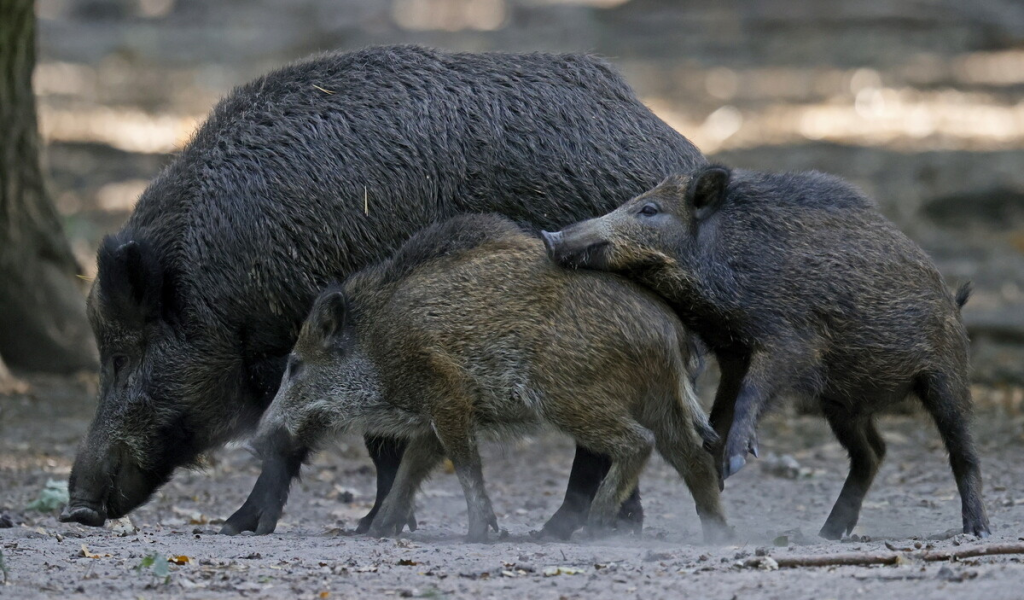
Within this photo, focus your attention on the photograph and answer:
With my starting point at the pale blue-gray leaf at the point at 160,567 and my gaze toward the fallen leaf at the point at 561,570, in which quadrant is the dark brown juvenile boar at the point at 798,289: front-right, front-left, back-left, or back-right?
front-left

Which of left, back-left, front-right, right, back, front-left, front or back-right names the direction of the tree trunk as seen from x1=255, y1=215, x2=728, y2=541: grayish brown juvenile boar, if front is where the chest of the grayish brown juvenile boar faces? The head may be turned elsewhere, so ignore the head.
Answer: front-right

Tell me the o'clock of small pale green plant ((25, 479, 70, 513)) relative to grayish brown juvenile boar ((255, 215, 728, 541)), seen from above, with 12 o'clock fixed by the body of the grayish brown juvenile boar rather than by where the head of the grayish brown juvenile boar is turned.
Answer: The small pale green plant is roughly at 1 o'clock from the grayish brown juvenile boar.

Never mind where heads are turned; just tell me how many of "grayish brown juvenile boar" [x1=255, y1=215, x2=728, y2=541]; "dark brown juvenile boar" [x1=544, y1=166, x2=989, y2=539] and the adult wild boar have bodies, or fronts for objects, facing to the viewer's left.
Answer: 3

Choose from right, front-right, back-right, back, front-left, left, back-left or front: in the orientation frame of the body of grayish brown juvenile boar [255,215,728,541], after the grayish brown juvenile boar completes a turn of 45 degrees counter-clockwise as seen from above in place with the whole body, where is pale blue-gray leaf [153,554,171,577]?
front

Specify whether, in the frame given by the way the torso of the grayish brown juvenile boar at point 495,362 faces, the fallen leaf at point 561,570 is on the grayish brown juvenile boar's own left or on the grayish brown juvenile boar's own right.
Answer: on the grayish brown juvenile boar's own left

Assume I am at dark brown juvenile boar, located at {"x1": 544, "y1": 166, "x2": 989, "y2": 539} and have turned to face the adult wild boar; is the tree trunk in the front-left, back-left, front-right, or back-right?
front-right

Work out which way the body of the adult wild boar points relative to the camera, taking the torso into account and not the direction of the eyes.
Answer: to the viewer's left

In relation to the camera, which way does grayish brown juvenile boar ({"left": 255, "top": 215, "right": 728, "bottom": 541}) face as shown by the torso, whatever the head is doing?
to the viewer's left

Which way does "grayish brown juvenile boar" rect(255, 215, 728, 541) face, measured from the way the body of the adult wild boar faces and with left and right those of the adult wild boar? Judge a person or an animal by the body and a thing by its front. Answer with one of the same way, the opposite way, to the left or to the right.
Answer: the same way

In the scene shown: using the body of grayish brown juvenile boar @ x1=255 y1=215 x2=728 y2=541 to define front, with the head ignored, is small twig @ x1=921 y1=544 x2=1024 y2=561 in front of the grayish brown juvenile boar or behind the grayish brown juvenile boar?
behind

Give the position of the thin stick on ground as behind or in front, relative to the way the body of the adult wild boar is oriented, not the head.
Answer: behind

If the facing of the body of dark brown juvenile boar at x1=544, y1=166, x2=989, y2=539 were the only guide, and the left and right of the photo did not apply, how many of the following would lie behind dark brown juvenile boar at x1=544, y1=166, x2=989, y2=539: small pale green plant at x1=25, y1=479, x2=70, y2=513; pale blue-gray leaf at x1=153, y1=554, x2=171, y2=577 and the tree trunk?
0

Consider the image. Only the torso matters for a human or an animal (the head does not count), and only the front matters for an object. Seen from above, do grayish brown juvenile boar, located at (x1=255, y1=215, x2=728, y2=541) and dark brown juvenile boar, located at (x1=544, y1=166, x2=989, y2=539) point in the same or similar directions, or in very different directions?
same or similar directions

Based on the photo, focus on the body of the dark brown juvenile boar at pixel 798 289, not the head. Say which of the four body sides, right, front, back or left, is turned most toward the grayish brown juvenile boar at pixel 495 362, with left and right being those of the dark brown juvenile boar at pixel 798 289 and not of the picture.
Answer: front

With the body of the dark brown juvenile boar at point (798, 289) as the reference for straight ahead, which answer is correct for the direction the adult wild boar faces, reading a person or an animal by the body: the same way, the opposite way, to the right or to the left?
the same way

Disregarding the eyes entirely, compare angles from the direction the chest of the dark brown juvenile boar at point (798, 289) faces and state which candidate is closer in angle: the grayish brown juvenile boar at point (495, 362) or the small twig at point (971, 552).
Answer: the grayish brown juvenile boar

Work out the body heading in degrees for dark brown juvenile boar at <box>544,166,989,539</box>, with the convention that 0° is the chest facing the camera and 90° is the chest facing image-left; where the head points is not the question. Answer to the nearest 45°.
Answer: approximately 90°

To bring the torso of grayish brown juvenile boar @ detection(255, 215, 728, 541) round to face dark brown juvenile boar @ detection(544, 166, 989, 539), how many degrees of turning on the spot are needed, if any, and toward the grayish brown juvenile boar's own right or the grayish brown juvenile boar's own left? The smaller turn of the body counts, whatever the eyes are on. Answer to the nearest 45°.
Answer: approximately 180°

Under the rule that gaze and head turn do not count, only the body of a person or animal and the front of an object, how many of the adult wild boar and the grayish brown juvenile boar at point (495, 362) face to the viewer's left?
2
